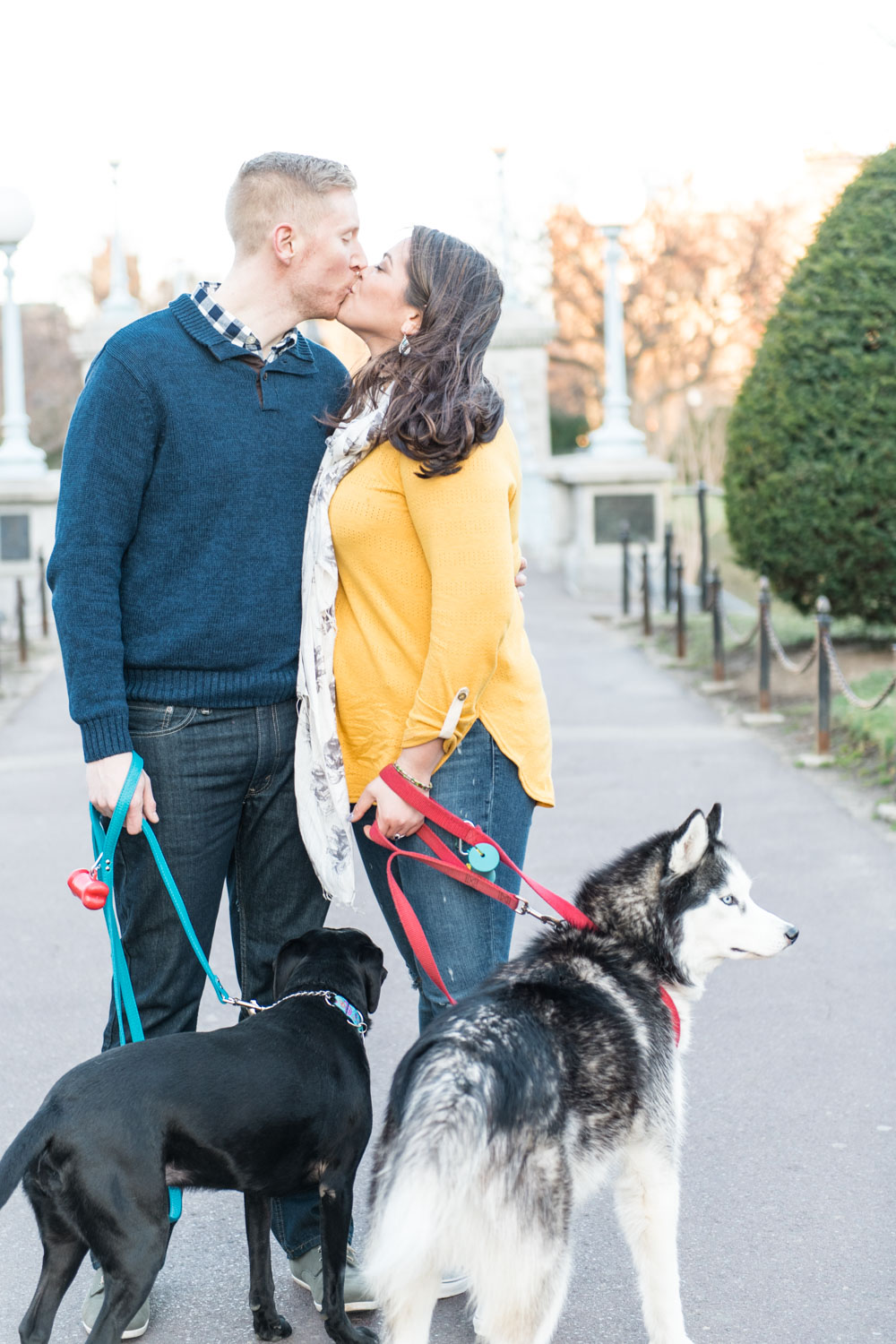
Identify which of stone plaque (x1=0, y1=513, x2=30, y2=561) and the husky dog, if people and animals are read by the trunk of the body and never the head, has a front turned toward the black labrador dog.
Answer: the stone plaque

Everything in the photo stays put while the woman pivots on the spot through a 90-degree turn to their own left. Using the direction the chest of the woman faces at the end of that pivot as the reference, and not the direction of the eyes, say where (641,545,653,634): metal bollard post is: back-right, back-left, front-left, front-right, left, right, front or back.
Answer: back

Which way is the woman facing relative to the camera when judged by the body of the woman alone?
to the viewer's left

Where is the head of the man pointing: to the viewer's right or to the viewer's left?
to the viewer's right

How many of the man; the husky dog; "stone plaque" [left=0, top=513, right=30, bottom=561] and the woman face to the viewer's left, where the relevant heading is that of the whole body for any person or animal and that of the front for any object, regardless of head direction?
1

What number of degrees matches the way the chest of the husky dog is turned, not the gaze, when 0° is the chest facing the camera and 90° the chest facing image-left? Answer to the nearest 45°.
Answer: approximately 225°

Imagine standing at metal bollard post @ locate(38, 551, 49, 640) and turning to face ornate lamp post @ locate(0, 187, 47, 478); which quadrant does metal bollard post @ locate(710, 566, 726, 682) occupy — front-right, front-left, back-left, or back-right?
back-right

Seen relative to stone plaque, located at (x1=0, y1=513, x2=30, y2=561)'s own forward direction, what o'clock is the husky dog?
The husky dog is roughly at 12 o'clock from the stone plaque.

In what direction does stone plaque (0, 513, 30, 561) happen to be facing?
toward the camera

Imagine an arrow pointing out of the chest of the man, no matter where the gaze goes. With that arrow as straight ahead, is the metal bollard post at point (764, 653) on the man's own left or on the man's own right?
on the man's own left

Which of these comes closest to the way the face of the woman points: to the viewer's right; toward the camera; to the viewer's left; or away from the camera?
to the viewer's left

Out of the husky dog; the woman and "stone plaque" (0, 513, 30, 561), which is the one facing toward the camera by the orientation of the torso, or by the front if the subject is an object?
the stone plaque

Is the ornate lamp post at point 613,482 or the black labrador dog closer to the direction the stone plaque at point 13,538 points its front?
the black labrador dog

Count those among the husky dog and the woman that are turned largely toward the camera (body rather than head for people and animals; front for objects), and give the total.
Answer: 0

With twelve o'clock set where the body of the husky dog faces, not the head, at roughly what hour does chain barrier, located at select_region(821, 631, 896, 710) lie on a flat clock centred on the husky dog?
The chain barrier is roughly at 11 o'clock from the husky dog.

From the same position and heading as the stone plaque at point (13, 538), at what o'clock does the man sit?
The man is roughly at 12 o'clock from the stone plaque.

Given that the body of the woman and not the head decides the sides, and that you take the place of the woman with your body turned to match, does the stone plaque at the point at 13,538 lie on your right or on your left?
on your right
